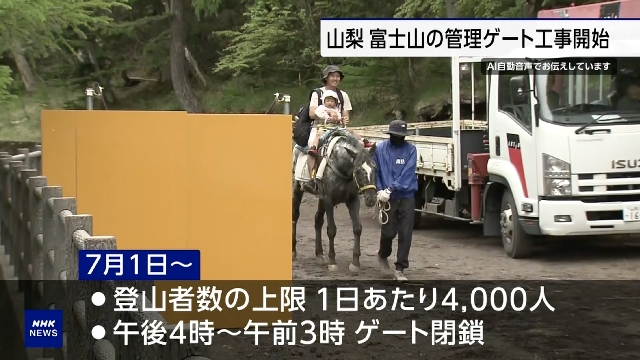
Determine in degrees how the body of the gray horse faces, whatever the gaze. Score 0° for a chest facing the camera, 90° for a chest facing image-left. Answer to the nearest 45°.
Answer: approximately 315°

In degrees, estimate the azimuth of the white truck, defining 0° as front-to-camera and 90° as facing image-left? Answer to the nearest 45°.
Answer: approximately 315°

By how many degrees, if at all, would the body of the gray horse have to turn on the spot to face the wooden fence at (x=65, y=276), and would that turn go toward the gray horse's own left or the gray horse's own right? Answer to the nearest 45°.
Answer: approximately 45° to the gray horse's own right

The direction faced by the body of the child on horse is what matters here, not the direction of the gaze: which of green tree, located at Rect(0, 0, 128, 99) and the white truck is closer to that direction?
the white truck

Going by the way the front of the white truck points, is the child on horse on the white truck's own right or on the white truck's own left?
on the white truck's own right

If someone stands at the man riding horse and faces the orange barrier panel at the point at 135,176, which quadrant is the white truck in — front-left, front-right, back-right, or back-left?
back-left

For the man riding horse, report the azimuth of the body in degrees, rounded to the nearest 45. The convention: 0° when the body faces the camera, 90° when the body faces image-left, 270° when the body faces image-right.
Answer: approximately 315°

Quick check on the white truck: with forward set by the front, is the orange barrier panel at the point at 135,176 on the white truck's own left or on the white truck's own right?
on the white truck's own right

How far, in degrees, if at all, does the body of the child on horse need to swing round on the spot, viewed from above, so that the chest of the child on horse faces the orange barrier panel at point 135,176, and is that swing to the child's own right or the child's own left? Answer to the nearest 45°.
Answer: approximately 45° to the child's own right

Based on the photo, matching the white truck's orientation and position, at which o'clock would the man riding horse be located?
The man riding horse is roughly at 4 o'clock from the white truck.
